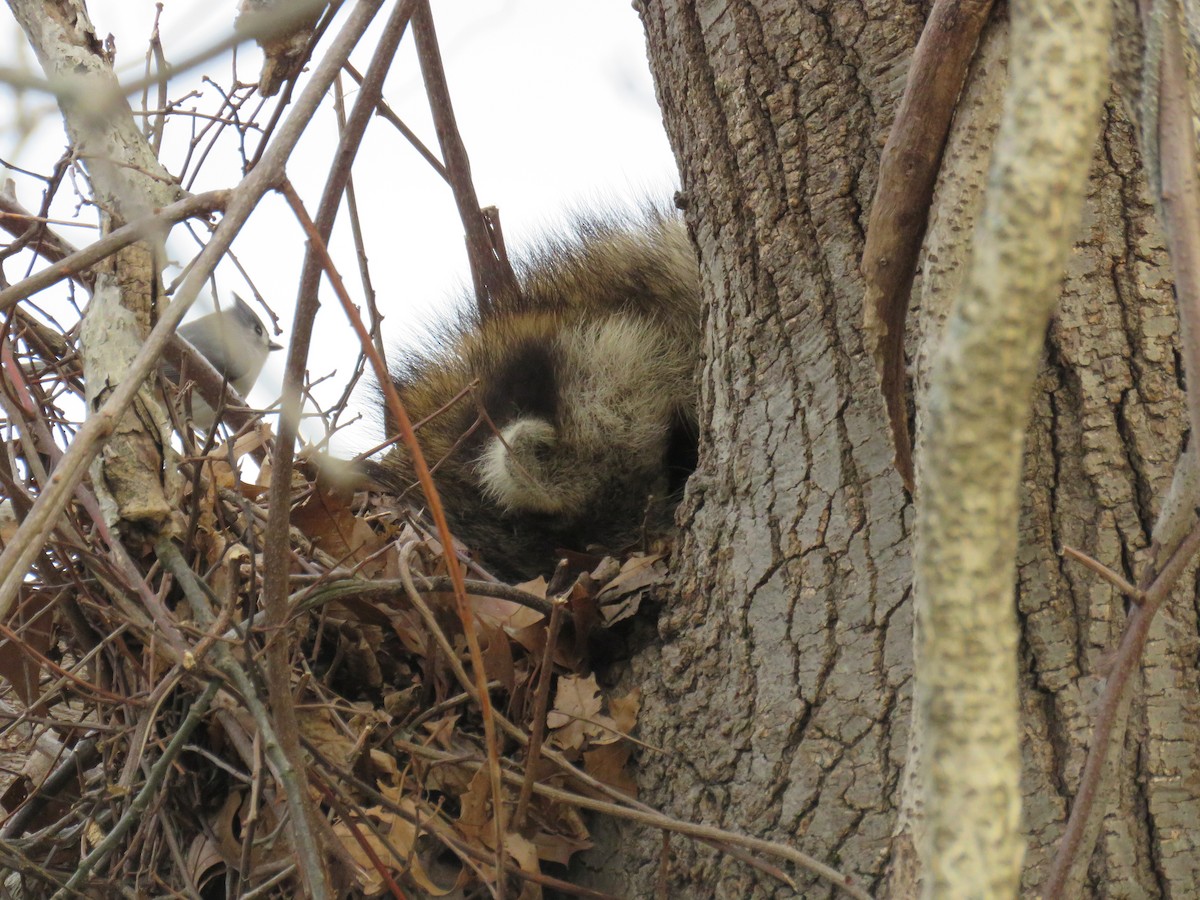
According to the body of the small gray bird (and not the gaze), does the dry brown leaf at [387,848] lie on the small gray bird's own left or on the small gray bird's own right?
on the small gray bird's own right

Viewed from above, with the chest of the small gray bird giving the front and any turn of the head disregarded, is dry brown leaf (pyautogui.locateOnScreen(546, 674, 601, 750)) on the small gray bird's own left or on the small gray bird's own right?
on the small gray bird's own right

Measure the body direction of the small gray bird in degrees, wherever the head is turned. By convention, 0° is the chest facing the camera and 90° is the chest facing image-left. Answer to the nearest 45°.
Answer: approximately 270°

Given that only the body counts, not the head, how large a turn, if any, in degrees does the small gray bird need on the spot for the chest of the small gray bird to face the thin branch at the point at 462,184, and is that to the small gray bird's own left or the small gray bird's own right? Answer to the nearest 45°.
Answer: approximately 45° to the small gray bird's own right
